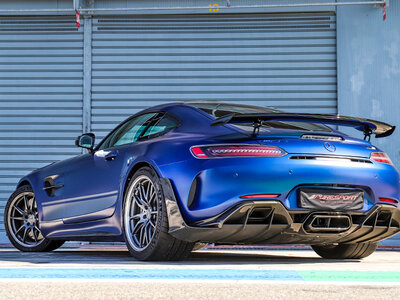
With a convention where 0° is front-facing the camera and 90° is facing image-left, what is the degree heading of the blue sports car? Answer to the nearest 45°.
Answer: approximately 135°

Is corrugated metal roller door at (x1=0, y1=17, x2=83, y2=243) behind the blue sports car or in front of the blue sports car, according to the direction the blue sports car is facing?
in front
